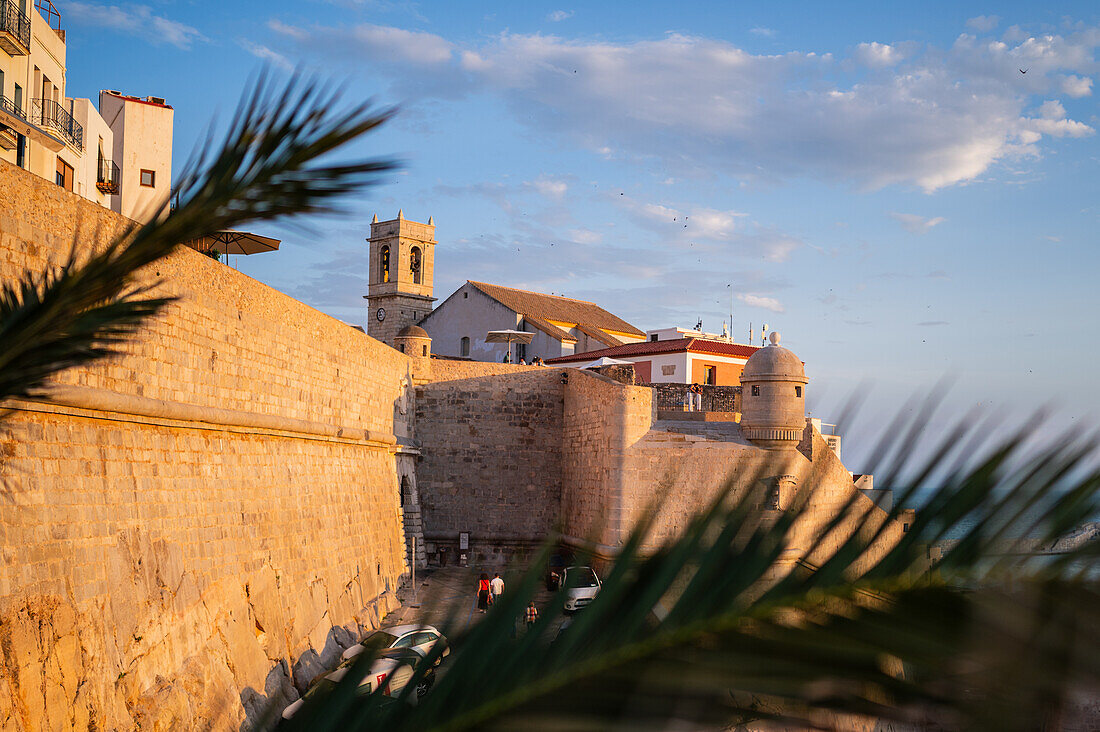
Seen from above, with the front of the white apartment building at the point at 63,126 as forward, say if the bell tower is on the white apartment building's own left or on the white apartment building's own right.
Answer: on the white apartment building's own left

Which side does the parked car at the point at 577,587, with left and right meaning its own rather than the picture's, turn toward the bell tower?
back

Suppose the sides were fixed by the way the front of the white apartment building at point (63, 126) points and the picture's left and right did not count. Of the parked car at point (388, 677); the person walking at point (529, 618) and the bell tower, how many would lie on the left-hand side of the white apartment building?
1

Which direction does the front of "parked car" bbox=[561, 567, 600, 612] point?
toward the camera

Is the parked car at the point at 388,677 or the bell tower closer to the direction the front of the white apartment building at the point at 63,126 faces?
the parked car

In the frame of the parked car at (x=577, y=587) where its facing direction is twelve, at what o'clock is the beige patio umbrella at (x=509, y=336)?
The beige patio umbrella is roughly at 6 o'clock from the parked car.

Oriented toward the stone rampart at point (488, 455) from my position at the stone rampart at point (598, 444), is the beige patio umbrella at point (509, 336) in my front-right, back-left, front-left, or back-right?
front-right

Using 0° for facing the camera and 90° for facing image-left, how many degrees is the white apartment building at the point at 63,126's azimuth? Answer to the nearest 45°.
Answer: approximately 315°

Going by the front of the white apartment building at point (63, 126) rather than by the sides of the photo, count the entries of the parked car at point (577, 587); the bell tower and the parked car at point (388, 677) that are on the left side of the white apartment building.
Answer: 1

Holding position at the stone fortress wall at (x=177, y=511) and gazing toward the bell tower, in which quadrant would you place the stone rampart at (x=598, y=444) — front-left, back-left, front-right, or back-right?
front-right

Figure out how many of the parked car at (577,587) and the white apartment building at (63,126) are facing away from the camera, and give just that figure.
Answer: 0
